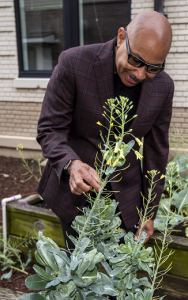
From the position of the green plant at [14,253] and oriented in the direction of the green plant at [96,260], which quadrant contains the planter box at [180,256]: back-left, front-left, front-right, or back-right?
front-left

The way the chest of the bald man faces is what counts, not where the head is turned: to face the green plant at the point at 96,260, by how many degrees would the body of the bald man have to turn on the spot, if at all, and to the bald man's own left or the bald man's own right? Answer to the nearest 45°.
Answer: approximately 45° to the bald man's own right

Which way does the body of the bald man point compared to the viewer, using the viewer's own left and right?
facing the viewer and to the right of the viewer
